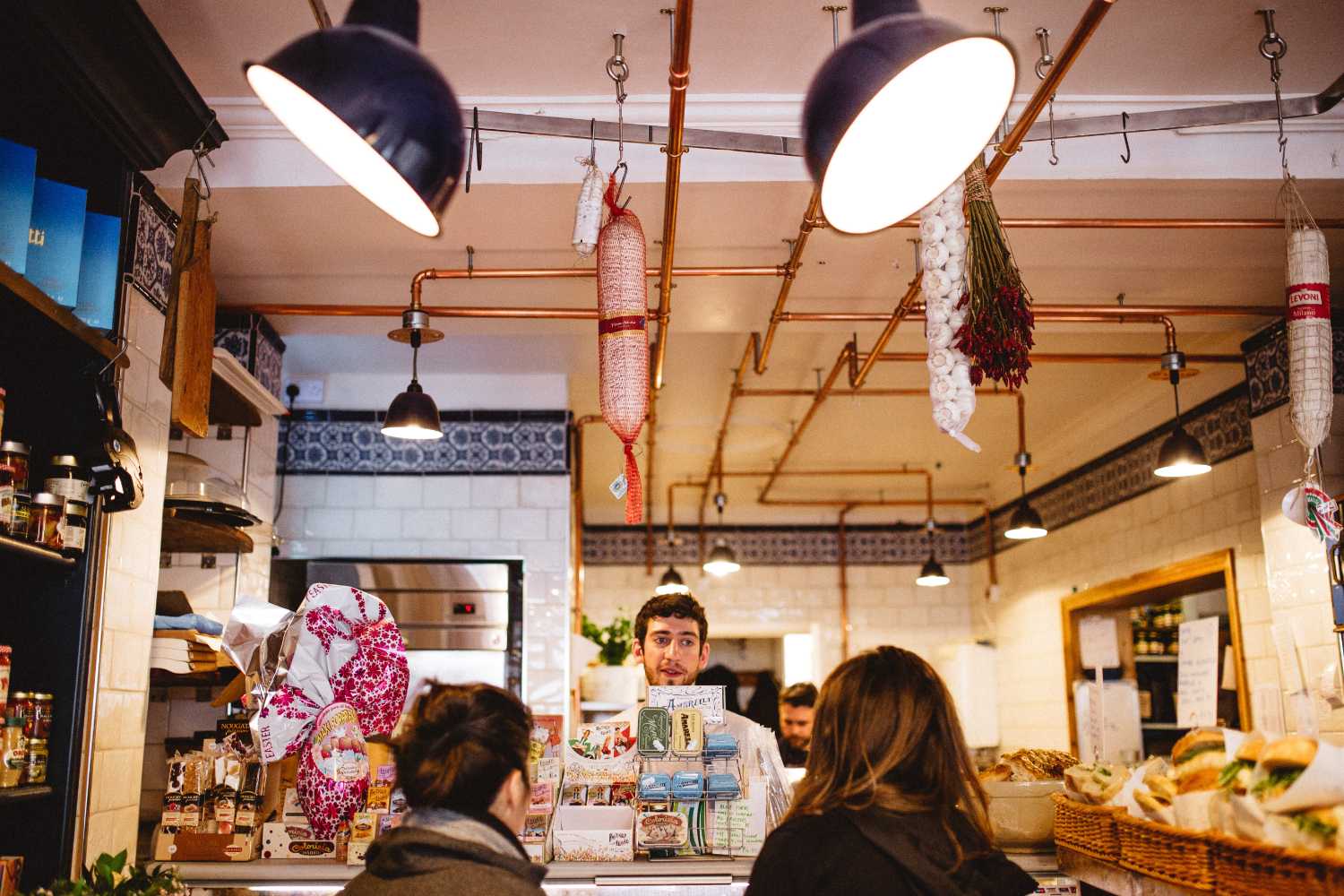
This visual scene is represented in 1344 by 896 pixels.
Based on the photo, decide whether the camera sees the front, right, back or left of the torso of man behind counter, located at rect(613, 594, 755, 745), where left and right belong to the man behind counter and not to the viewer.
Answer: front

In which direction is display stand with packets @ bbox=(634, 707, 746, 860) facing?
toward the camera

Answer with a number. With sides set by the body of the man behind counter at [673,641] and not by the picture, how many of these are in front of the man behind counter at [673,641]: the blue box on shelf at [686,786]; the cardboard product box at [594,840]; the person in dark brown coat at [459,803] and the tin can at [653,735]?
4

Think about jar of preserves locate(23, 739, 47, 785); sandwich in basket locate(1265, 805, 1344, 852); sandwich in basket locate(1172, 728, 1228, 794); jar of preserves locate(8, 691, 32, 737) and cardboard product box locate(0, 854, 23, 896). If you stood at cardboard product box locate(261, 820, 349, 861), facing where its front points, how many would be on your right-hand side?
3

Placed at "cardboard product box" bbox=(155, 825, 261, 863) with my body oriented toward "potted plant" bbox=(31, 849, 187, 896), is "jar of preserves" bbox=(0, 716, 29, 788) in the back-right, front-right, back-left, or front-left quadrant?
front-right

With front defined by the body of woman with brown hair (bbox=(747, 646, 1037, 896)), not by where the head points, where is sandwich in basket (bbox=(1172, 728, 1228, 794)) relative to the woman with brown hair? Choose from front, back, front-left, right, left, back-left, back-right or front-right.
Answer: front-right

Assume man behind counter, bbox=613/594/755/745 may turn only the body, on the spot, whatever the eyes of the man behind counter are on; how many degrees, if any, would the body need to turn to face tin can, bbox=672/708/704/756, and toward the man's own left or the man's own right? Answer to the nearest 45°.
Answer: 0° — they already face it

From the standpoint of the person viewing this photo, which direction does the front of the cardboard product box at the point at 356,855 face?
facing the viewer

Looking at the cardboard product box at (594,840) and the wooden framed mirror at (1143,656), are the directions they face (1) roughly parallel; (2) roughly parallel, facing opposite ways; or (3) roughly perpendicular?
roughly perpendicular

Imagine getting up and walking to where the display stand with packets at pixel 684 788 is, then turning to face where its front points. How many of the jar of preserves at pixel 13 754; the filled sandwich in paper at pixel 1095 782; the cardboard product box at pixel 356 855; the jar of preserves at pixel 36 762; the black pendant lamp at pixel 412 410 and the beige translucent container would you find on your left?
2

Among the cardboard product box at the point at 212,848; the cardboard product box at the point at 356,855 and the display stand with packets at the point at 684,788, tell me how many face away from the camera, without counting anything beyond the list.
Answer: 0

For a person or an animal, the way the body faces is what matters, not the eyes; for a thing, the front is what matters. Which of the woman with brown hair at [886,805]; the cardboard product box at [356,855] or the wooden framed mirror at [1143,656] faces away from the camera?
the woman with brown hair
